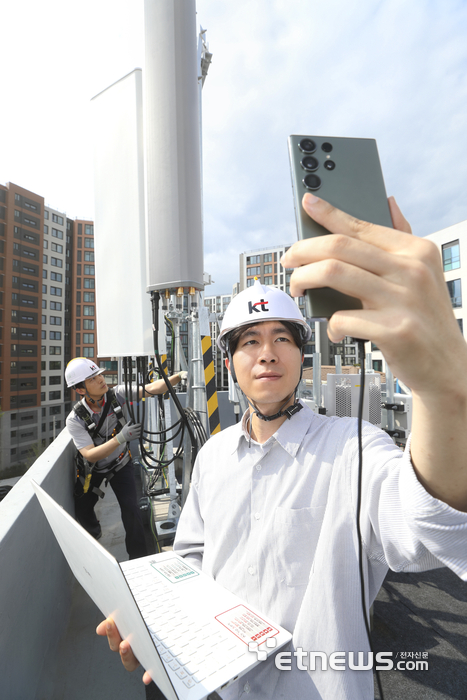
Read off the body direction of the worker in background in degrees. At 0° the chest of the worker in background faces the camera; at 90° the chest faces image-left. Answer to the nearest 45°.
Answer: approximately 315°

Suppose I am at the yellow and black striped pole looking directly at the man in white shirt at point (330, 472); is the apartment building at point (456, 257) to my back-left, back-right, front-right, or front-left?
back-left

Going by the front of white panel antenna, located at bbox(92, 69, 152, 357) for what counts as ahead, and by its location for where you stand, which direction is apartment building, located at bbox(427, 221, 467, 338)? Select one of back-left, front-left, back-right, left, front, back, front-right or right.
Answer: back

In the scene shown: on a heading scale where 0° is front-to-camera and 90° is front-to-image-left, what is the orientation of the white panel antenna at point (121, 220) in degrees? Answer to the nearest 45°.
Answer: approximately 45°

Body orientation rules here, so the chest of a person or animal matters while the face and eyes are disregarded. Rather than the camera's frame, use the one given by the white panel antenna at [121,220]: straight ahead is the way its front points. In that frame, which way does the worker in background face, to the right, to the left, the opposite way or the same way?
to the left

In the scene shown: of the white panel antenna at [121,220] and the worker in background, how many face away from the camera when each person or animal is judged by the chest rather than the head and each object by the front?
0

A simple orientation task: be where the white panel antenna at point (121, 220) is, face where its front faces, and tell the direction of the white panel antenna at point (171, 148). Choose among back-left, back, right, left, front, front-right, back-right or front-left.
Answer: left

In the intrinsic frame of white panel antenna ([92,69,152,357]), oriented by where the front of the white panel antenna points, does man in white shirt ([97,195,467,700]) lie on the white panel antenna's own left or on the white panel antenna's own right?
on the white panel antenna's own left

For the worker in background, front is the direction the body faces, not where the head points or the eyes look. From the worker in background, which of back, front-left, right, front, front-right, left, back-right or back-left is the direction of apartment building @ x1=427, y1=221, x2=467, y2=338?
left
